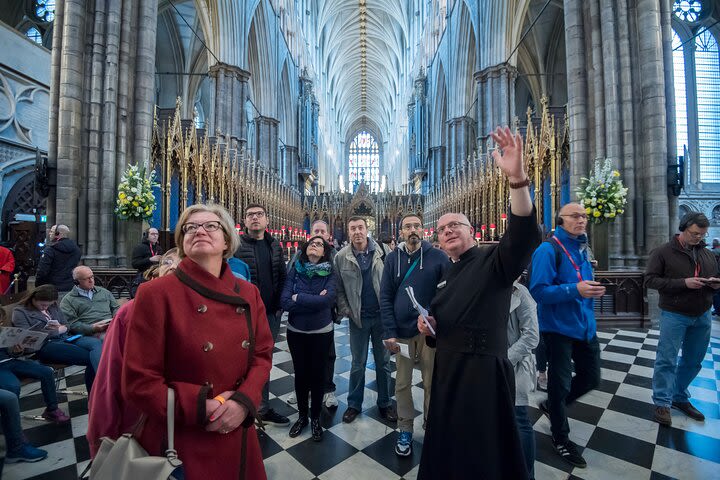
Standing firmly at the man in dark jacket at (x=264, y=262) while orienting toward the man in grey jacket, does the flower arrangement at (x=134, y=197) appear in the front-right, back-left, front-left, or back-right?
back-left

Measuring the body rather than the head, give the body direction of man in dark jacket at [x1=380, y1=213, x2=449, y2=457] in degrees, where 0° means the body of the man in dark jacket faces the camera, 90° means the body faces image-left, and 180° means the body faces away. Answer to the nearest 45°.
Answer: approximately 0°

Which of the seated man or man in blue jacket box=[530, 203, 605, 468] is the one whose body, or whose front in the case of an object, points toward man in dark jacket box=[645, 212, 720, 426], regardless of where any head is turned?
the seated man

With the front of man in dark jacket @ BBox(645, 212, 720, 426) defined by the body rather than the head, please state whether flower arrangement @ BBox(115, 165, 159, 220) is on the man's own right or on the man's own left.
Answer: on the man's own right

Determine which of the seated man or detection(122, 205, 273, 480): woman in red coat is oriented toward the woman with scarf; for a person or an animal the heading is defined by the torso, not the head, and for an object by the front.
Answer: the seated man

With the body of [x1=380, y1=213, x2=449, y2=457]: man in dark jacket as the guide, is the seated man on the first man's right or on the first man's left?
on the first man's right

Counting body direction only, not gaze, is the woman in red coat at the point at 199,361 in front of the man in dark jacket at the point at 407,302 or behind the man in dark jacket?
in front

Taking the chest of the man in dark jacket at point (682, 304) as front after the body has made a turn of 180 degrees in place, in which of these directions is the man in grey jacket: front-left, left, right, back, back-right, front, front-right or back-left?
left

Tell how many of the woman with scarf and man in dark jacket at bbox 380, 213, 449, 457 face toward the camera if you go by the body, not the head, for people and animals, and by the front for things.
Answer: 2
